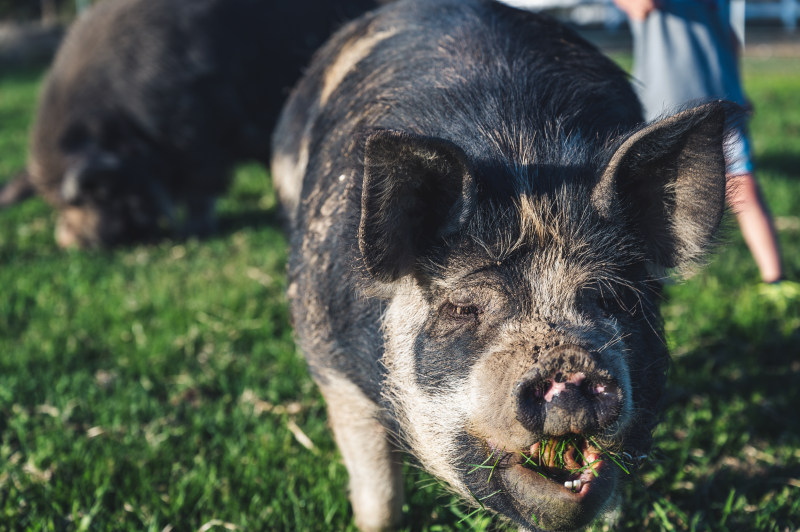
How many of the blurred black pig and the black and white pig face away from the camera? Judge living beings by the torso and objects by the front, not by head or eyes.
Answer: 0

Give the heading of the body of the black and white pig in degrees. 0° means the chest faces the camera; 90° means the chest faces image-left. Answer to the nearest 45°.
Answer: approximately 315°

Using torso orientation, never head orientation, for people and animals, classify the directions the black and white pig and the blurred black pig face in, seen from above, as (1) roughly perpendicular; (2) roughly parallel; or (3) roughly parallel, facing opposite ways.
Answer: roughly perpendicular

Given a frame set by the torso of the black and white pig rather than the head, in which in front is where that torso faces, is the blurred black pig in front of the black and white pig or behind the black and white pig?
behind

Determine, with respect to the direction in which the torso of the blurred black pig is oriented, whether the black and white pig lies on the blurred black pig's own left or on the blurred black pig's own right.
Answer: on the blurred black pig's own left
